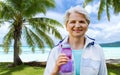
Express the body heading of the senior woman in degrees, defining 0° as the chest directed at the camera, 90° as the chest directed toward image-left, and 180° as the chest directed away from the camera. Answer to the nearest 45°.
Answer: approximately 0°

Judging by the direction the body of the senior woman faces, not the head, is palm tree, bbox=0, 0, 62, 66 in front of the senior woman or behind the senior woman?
behind
